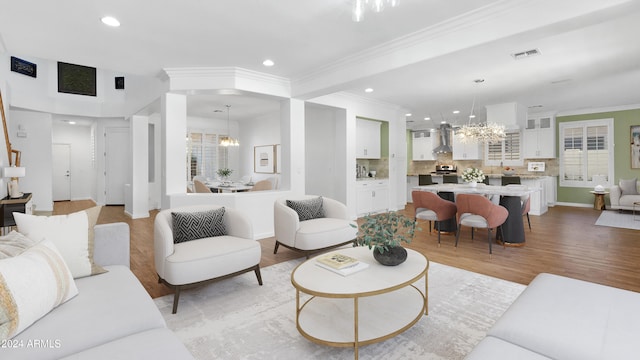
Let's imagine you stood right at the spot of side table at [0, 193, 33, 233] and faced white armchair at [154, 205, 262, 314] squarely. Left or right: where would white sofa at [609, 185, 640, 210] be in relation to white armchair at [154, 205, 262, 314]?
left

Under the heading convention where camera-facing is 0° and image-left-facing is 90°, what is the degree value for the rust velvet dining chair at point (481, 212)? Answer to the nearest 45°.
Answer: approximately 225°

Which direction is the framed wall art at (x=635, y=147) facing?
toward the camera

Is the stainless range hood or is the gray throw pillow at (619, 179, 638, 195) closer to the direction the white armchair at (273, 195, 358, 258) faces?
the gray throw pillow

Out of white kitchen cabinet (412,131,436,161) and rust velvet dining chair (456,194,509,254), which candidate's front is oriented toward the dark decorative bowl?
the white kitchen cabinet

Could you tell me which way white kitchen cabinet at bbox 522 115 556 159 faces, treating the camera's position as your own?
facing the viewer

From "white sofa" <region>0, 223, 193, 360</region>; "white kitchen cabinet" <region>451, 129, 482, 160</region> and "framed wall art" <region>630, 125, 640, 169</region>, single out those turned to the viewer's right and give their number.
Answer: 1

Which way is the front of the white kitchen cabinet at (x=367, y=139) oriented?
toward the camera

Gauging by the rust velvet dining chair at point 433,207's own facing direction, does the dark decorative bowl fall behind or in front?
behind

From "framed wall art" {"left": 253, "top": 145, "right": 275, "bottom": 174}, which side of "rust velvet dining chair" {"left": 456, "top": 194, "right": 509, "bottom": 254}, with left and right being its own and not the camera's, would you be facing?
left

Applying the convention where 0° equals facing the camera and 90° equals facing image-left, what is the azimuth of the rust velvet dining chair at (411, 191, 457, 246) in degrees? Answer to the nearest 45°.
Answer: approximately 225°

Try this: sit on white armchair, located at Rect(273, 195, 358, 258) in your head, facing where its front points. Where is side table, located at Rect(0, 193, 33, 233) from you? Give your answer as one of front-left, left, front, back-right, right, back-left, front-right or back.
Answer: back-right

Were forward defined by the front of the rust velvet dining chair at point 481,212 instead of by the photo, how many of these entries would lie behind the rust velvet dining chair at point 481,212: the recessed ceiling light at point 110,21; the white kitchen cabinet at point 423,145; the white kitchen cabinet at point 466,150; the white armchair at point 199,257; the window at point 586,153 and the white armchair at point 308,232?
3

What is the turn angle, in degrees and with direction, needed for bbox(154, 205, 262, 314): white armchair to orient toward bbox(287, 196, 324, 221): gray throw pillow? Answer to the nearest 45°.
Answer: approximately 90° to its left

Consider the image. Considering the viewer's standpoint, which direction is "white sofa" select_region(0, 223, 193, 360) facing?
facing to the right of the viewer
